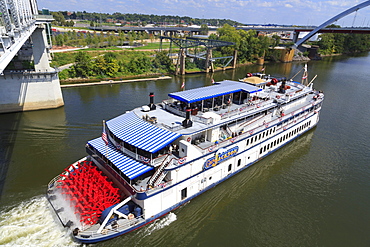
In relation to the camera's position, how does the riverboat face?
facing away from the viewer and to the right of the viewer

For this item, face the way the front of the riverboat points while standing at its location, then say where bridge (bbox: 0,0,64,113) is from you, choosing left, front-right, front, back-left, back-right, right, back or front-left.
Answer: left
